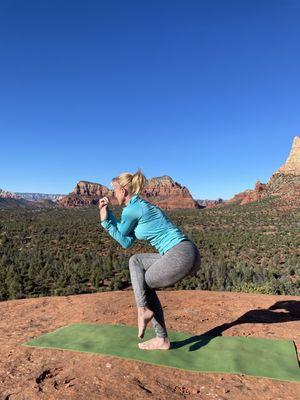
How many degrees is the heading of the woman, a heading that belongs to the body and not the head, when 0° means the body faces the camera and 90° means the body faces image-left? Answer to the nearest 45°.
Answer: approximately 90°
